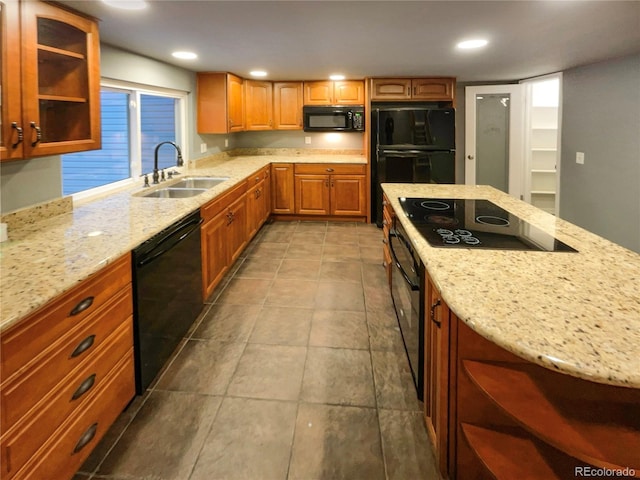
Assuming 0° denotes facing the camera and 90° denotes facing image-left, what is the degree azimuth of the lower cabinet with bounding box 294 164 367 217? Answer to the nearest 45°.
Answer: approximately 0°

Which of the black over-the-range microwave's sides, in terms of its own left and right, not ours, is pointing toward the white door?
left

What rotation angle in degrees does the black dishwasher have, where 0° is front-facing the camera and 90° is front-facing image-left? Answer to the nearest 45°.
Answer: approximately 315°

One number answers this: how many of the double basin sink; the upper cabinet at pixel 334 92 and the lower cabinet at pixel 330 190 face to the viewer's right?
1

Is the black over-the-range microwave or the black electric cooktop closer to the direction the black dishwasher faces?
the black electric cooktop

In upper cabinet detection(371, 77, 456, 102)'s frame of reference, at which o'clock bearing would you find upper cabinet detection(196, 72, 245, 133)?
upper cabinet detection(196, 72, 245, 133) is roughly at 2 o'clock from upper cabinet detection(371, 77, 456, 102).

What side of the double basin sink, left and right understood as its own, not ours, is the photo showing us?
right

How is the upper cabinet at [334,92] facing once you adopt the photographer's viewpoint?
facing the viewer
